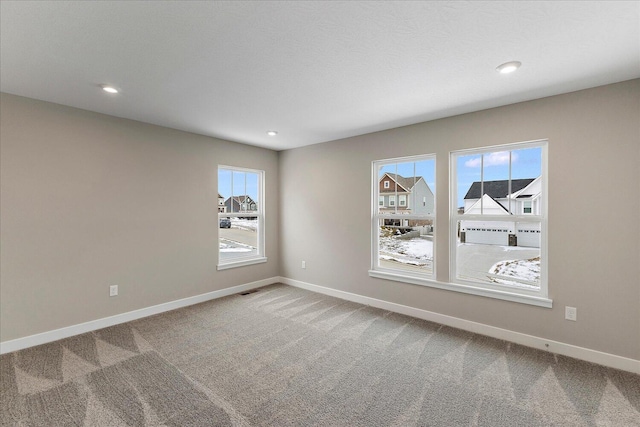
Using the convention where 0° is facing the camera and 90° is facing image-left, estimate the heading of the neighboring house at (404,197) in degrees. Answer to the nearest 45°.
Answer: approximately 45°

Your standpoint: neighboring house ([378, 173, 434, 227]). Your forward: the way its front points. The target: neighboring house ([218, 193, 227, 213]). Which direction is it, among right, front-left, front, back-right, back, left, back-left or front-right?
front-right

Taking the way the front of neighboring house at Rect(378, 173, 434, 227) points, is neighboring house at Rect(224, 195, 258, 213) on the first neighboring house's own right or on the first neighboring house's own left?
on the first neighboring house's own right

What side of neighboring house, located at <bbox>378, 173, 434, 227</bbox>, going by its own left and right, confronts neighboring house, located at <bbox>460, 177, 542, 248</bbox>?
left
